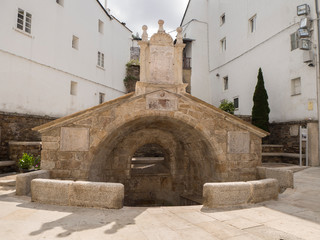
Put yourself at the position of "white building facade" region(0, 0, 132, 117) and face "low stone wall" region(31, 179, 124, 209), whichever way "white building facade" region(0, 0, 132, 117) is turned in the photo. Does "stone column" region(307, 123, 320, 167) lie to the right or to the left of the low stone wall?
left

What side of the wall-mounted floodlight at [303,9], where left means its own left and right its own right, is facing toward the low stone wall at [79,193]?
front

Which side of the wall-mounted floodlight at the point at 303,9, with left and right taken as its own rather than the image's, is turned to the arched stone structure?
front

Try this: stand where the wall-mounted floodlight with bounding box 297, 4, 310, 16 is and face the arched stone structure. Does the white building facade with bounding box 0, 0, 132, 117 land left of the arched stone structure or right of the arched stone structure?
right

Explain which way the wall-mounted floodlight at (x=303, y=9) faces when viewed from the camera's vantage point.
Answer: facing the viewer and to the left of the viewer

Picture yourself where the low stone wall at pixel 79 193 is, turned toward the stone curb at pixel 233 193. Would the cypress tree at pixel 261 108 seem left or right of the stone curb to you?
left

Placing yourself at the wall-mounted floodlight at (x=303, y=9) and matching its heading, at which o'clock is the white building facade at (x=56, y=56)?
The white building facade is roughly at 1 o'clock from the wall-mounted floodlight.
